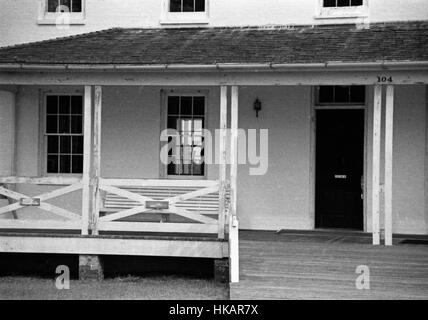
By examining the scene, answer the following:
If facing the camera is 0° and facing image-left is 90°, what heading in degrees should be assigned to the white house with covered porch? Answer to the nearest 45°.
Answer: approximately 0°
